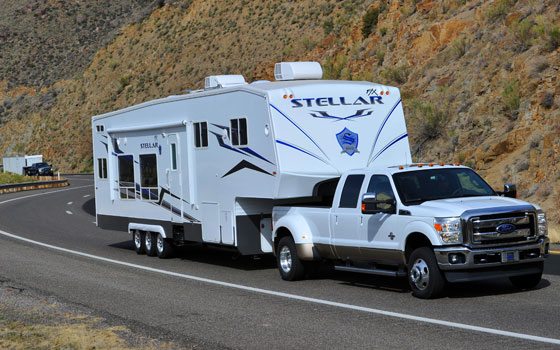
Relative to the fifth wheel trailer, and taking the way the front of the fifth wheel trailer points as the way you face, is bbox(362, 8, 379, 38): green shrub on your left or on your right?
on your left

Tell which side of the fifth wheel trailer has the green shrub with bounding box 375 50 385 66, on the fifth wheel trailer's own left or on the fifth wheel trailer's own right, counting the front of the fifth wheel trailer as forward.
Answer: on the fifth wheel trailer's own left

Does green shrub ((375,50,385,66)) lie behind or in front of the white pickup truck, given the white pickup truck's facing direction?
behind

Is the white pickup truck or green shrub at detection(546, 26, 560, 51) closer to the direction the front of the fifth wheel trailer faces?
the white pickup truck

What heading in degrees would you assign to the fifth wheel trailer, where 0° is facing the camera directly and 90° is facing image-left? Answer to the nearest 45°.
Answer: approximately 315°

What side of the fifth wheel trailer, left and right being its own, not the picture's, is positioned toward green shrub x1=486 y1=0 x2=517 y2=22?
left

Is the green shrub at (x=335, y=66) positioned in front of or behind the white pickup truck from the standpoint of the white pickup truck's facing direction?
behind

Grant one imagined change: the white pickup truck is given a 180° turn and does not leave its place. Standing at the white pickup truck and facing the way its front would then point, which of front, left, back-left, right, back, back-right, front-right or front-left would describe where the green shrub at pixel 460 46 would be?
front-right

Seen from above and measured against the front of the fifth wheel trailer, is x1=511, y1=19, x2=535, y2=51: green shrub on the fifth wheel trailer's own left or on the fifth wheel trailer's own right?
on the fifth wheel trailer's own left

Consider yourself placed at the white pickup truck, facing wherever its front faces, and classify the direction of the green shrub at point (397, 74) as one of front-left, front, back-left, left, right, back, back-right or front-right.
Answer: back-left
